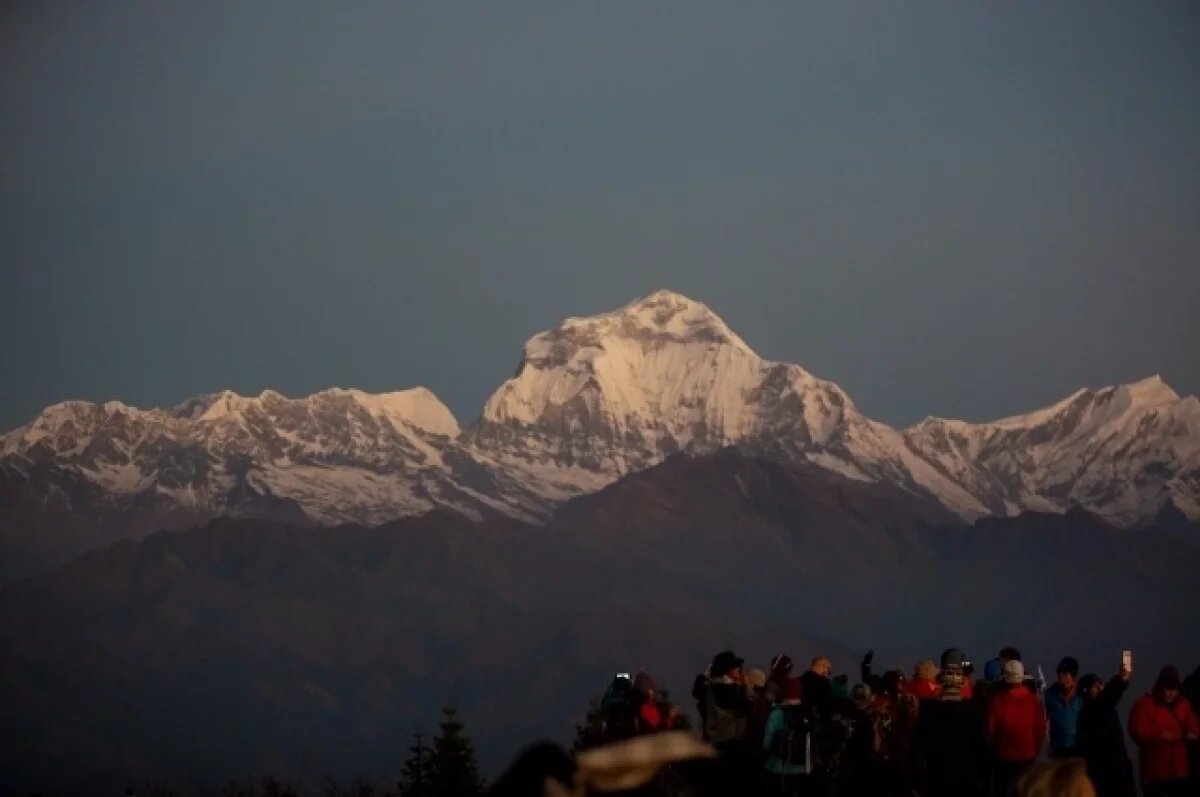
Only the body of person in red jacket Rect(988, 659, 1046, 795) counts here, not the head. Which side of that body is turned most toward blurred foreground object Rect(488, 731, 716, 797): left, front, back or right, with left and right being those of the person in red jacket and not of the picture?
back

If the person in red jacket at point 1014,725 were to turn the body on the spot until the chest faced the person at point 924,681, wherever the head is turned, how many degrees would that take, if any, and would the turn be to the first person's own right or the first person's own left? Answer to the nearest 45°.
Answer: approximately 45° to the first person's own left

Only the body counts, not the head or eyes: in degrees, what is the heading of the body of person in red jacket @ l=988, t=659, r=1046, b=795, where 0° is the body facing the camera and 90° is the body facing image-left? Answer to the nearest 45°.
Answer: approximately 180°

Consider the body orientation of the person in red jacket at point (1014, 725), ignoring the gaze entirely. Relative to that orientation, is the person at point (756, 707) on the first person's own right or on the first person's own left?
on the first person's own left

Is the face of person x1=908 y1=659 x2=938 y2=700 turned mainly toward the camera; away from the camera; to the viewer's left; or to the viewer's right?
away from the camera

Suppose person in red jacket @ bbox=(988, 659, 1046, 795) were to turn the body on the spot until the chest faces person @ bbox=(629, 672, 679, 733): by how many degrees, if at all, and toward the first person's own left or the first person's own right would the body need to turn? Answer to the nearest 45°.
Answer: approximately 90° to the first person's own left

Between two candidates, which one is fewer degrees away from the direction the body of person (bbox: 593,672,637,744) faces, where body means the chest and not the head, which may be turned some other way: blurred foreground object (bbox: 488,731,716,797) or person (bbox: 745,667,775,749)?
the person
